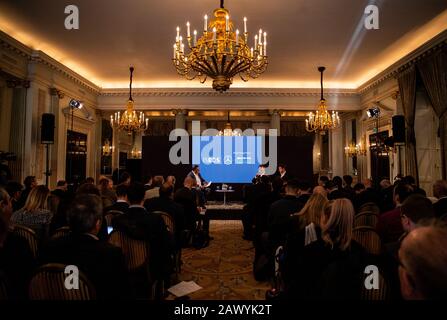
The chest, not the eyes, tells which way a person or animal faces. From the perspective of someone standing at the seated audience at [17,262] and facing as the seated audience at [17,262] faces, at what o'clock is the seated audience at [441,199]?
the seated audience at [441,199] is roughly at 2 o'clock from the seated audience at [17,262].

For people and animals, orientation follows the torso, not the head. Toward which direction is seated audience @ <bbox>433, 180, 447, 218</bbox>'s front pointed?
away from the camera

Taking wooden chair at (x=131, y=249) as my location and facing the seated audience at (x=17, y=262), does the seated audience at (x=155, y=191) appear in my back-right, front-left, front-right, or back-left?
back-right

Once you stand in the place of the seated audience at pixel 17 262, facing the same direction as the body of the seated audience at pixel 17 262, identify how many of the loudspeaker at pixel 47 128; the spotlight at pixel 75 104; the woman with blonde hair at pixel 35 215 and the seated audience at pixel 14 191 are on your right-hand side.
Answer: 0

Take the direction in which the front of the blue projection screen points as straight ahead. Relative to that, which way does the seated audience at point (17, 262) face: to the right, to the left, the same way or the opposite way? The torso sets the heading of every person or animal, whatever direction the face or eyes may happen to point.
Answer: the opposite way

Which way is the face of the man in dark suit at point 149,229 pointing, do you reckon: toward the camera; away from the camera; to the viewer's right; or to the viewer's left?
away from the camera

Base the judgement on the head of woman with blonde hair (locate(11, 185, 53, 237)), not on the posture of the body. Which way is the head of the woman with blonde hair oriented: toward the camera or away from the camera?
away from the camera

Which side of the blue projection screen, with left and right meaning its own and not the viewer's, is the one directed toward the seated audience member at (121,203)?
front

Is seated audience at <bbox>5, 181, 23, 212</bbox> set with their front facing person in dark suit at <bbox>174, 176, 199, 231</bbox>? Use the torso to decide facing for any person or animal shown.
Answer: no

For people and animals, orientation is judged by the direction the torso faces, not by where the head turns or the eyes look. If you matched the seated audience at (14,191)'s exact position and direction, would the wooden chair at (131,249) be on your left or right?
on your right

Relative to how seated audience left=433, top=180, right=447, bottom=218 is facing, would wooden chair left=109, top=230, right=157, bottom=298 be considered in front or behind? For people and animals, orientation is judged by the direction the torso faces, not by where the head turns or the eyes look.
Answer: behind

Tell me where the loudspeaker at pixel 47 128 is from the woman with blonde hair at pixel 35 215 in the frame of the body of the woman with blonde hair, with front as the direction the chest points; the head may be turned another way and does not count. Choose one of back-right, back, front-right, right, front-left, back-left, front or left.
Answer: front-left

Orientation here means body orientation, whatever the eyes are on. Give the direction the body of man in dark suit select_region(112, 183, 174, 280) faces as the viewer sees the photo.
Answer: away from the camera

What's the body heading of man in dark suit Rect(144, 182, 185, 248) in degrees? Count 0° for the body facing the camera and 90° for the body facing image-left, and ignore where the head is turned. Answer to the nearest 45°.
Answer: approximately 180°

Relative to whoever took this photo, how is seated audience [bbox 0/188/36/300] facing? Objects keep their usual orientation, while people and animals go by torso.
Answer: facing away from the viewer and to the right of the viewer

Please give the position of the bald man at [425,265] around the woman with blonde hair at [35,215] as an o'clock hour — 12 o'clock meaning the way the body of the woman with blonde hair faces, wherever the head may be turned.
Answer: The bald man is roughly at 4 o'clock from the woman with blonde hair.

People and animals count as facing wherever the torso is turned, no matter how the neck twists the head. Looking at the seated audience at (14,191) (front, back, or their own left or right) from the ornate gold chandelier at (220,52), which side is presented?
right

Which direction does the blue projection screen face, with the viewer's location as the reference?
facing the viewer

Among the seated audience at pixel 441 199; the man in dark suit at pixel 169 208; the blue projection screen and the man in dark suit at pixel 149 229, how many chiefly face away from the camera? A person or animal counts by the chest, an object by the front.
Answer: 3

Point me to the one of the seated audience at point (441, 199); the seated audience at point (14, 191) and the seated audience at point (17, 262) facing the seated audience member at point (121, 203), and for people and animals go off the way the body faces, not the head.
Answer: the seated audience at point (17, 262)

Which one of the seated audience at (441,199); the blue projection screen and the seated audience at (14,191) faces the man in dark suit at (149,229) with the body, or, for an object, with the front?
the blue projection screen

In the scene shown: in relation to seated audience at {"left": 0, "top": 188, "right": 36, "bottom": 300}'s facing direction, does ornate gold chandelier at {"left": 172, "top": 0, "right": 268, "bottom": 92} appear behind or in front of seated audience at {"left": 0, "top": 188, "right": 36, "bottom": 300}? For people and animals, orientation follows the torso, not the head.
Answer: in front
